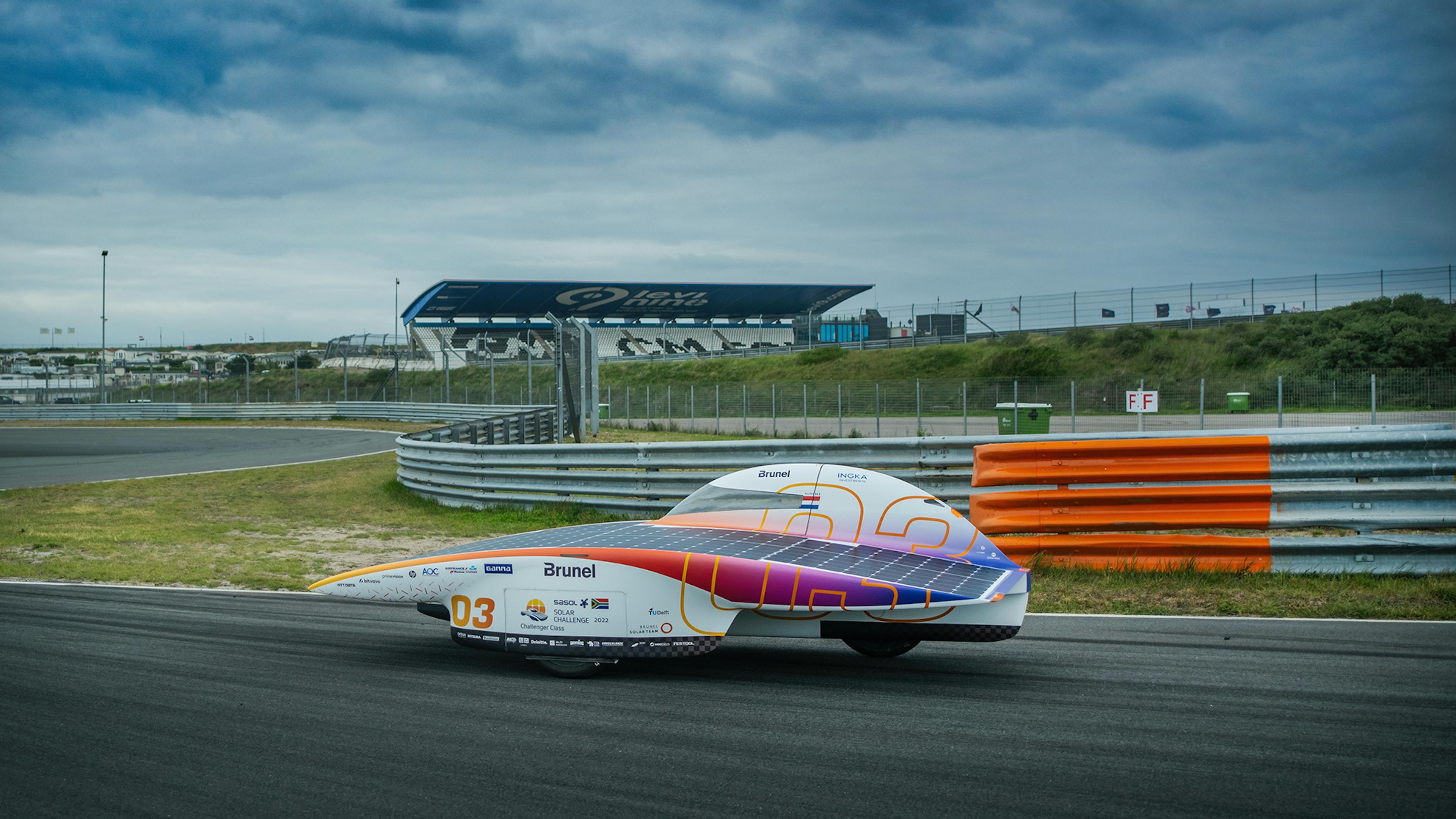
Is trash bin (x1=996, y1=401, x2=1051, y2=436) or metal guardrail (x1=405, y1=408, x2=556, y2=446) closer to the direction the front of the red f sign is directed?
the metal guardrail

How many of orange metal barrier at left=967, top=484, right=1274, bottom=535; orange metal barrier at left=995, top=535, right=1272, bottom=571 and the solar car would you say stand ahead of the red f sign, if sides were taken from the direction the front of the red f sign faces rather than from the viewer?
3

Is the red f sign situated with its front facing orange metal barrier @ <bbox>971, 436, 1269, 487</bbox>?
yes

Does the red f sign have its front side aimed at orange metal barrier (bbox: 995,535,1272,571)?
yes

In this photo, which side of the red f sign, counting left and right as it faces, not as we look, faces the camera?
front

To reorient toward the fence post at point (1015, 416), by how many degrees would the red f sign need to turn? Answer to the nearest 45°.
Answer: approximately 135° to its right

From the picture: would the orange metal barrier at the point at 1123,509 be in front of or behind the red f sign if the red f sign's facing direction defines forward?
in front

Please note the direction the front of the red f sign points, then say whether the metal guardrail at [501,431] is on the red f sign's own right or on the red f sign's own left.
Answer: on the red f sign's own right

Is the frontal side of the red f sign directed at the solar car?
yes

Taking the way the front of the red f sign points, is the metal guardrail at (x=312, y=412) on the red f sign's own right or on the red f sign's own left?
on the red f sign's own right

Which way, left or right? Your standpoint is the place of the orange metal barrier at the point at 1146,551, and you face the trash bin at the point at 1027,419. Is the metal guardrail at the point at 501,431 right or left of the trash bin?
left
